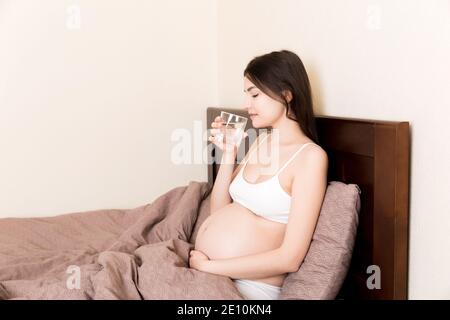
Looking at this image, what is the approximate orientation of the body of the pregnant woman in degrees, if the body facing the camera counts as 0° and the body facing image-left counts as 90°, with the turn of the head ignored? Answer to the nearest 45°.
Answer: approximately 45°
